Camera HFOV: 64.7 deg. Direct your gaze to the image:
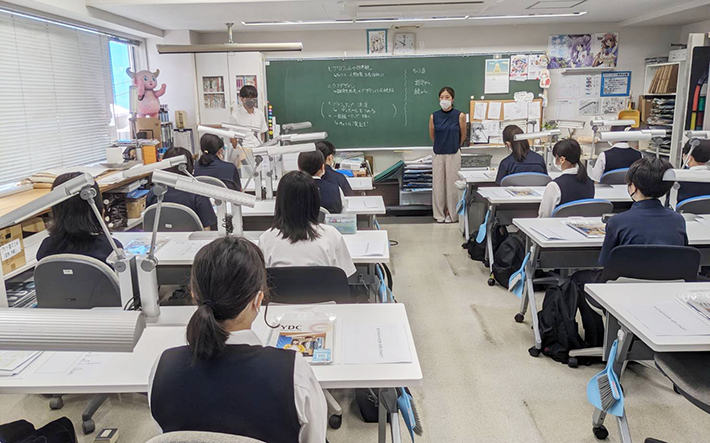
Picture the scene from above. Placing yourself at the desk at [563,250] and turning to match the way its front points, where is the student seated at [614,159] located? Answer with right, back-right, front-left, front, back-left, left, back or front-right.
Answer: back

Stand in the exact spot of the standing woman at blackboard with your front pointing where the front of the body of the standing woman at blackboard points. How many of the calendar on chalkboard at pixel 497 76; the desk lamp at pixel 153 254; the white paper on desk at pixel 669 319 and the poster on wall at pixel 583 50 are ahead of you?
2

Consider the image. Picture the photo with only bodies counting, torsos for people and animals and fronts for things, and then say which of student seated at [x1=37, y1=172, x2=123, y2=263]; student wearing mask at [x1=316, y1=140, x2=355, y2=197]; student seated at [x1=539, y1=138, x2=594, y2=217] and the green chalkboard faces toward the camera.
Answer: the green chalkboard

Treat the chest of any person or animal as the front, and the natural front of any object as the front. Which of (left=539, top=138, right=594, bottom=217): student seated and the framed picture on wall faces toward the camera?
the framed picture on wall

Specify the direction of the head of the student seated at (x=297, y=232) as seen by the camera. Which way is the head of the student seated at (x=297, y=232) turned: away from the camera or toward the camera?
away from the camera

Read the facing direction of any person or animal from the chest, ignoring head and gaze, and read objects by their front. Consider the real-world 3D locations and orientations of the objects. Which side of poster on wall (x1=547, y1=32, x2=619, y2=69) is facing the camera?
front

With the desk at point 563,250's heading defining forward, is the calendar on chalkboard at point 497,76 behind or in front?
behind

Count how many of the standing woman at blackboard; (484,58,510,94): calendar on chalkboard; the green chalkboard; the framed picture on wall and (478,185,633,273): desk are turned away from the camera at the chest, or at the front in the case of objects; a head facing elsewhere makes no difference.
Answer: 0

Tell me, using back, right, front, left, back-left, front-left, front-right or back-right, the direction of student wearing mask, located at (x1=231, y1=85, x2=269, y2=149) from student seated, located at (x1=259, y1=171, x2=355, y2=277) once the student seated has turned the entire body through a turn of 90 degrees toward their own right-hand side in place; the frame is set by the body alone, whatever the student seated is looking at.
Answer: left

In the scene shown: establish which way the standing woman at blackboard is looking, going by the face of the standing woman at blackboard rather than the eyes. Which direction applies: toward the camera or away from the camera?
toward the camera

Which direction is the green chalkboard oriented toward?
toward the camera

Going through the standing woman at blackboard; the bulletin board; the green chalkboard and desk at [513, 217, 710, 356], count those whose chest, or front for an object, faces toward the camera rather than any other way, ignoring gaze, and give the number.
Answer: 4

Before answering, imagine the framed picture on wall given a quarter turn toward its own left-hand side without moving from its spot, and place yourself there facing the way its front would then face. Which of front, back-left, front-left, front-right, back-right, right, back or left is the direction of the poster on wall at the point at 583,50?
front

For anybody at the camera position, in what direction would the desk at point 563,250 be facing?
facing the viewer

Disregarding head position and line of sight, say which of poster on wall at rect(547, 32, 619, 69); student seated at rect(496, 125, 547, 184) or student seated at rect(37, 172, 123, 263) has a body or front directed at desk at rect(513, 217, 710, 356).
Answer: the poster on wall

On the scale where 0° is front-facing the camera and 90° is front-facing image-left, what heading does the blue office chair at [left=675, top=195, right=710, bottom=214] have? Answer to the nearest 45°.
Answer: approximately 180°

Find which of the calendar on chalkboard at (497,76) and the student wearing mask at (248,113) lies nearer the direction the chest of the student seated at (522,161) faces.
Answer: the calendar on chalkboard

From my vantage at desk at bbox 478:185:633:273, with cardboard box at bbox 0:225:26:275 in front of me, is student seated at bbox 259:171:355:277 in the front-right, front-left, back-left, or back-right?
front-left

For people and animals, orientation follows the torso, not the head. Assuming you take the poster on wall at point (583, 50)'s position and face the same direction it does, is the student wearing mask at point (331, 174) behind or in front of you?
in front
